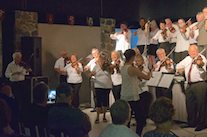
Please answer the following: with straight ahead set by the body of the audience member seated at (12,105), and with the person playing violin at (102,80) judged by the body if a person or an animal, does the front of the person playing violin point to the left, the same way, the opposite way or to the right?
the opposite way

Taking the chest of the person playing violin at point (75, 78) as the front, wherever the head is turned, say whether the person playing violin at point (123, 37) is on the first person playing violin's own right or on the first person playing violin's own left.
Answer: on the first person playing violin's own left

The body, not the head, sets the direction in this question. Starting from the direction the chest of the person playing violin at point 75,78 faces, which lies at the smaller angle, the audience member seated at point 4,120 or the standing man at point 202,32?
the audience member seated

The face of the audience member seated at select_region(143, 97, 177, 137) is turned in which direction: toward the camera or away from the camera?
away from the camera

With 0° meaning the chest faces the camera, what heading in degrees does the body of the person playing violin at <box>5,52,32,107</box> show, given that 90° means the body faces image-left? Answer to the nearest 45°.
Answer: approximately 315°

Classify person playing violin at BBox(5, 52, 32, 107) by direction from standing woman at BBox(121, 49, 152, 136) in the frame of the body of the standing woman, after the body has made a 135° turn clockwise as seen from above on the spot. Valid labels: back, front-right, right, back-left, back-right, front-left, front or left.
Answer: back-right

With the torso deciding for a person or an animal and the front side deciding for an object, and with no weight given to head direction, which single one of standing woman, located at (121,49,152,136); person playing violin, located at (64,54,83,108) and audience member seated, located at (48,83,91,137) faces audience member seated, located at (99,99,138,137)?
the person playing violin

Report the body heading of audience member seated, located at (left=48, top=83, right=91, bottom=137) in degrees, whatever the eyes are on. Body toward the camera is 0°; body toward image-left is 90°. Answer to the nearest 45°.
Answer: approximately 180°

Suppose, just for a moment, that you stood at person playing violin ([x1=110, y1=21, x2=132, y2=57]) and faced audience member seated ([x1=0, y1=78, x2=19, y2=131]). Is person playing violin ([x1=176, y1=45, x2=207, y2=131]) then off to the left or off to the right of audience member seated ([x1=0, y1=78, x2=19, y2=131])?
left

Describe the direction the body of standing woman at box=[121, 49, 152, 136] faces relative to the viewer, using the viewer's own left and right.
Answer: facing away from the viewer and to the right of the viewer

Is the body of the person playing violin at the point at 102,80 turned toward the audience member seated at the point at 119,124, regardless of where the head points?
yes
